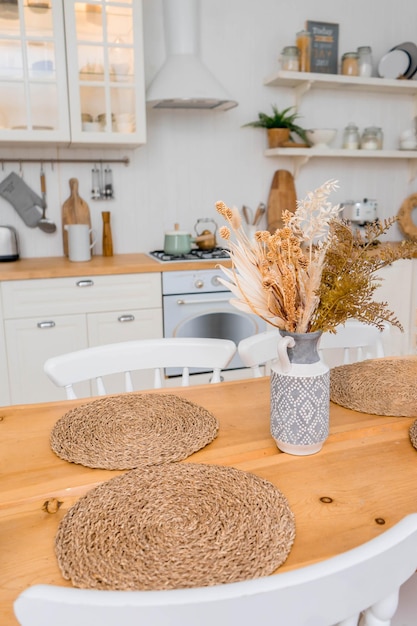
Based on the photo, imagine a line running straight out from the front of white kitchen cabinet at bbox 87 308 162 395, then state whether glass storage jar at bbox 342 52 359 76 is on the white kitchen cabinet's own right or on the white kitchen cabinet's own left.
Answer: on the white kitchen cabinet's own left

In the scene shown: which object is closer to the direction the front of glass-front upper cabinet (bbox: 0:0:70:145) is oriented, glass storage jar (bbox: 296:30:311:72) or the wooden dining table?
the wooden dining table

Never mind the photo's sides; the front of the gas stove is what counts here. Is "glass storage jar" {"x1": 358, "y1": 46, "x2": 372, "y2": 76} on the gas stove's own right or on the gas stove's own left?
on the gas stove's own left

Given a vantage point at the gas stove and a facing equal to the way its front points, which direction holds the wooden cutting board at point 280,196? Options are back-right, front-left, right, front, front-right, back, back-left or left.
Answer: back-left

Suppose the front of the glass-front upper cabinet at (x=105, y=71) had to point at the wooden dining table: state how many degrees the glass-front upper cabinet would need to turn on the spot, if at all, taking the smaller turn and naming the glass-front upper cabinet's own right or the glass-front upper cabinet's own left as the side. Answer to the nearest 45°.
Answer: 0° — it already faces it

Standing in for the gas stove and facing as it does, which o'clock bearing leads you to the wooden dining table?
The wooden dining table is roughly at 12 o'clock from the gas stove.

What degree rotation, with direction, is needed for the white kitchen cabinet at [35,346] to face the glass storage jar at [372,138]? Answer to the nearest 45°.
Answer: approximately 90° to its left
